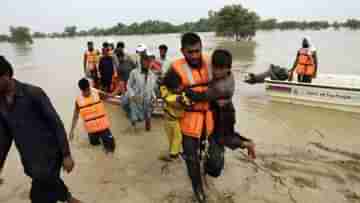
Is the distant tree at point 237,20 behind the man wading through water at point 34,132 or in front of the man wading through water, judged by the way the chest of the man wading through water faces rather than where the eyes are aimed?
behind

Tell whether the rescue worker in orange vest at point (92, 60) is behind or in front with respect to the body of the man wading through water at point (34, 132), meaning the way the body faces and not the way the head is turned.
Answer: behind
